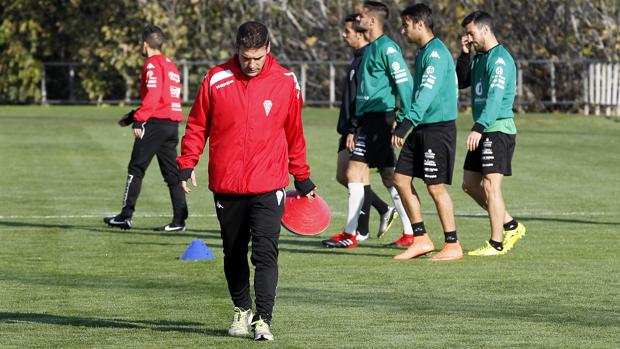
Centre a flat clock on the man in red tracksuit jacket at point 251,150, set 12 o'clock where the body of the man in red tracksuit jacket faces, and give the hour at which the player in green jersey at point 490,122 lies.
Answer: The player in green jersey is roughly at 7 o'clock from the man in red tracksuit jacket.

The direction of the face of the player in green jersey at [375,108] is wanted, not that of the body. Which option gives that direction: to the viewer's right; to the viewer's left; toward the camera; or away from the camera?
to the viewer's left

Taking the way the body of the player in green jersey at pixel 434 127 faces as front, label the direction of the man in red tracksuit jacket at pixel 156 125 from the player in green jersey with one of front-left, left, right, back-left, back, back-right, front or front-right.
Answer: front-right

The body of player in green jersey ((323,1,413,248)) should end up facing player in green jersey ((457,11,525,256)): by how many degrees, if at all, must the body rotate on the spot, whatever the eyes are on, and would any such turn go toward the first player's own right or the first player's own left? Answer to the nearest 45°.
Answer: approximately 135° to the first player's own left

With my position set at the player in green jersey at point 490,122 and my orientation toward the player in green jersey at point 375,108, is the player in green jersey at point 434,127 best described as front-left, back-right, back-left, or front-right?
front-left

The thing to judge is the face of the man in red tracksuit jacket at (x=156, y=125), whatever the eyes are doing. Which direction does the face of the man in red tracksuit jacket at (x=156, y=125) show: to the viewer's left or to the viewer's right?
to the viewer's left

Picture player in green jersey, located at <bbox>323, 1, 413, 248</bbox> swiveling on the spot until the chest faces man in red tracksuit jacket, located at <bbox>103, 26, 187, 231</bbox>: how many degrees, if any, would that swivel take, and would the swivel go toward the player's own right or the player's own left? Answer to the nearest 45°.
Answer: approximately 45° to the player's own right

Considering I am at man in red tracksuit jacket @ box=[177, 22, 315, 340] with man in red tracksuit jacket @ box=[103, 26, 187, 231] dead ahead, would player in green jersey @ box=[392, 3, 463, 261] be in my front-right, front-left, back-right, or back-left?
front-right

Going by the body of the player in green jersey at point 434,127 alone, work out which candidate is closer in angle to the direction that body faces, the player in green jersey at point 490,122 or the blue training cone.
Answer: the blue training cone

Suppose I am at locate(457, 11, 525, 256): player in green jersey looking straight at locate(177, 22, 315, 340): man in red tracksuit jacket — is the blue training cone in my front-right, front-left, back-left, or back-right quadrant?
front-right
